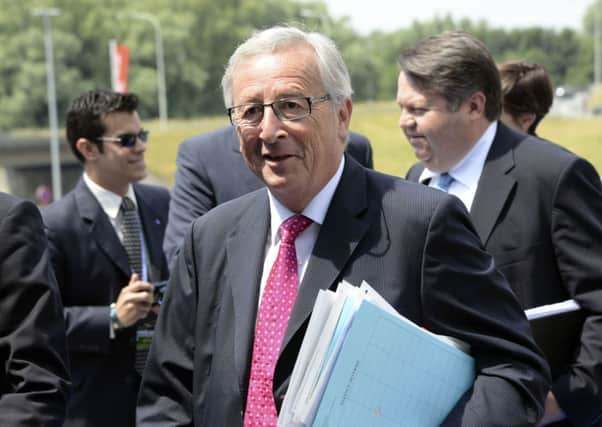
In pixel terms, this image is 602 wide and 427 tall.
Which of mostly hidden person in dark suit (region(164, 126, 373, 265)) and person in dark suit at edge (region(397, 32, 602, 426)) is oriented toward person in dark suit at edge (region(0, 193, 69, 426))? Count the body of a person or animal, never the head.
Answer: person in dark suit at edge (region(397, 32, 602, 426))

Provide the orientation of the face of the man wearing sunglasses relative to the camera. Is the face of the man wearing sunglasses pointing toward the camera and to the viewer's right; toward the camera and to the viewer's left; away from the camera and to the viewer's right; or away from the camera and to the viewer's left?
toward the camera and to the viewer's right

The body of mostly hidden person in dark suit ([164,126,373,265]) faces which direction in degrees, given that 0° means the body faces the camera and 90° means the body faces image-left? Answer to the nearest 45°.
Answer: approximately 180°

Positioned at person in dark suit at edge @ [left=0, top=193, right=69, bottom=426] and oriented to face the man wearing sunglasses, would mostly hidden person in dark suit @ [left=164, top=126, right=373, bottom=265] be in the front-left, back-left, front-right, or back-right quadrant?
front-right

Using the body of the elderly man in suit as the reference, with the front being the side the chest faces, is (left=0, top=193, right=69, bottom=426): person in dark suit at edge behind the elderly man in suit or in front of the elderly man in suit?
in front

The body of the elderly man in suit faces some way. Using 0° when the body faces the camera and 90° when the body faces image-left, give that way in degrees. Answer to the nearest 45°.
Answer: approximately 45°

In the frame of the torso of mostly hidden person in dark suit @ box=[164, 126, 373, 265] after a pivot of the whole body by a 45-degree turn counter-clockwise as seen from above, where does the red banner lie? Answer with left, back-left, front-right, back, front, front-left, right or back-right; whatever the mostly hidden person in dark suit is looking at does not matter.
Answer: front-right

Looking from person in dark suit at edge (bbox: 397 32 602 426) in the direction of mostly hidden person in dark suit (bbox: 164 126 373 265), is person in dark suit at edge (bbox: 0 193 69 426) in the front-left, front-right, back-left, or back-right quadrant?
front-left

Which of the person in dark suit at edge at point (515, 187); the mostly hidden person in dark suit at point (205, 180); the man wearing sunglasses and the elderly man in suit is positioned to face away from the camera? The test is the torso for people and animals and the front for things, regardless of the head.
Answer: the mostly hidden person in dark suit at point (205, 180)

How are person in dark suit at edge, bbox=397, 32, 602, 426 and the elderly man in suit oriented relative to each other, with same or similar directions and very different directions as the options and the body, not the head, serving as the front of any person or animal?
same or similar directions

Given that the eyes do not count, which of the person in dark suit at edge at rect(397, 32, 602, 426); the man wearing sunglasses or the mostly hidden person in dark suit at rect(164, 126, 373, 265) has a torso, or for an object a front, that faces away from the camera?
the mostly hidden person in dark suit at rect(164, 126, 373, 265)

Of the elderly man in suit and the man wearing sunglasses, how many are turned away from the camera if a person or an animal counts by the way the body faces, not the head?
0

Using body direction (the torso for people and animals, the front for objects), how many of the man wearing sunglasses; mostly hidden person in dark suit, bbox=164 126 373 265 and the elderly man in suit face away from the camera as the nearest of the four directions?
1

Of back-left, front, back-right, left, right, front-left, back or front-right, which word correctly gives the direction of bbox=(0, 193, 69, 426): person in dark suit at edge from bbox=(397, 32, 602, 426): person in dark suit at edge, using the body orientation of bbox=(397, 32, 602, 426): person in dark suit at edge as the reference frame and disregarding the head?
front

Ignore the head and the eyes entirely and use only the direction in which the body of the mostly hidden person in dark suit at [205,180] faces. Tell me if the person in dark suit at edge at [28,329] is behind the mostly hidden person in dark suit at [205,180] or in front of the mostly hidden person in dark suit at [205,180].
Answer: behind
